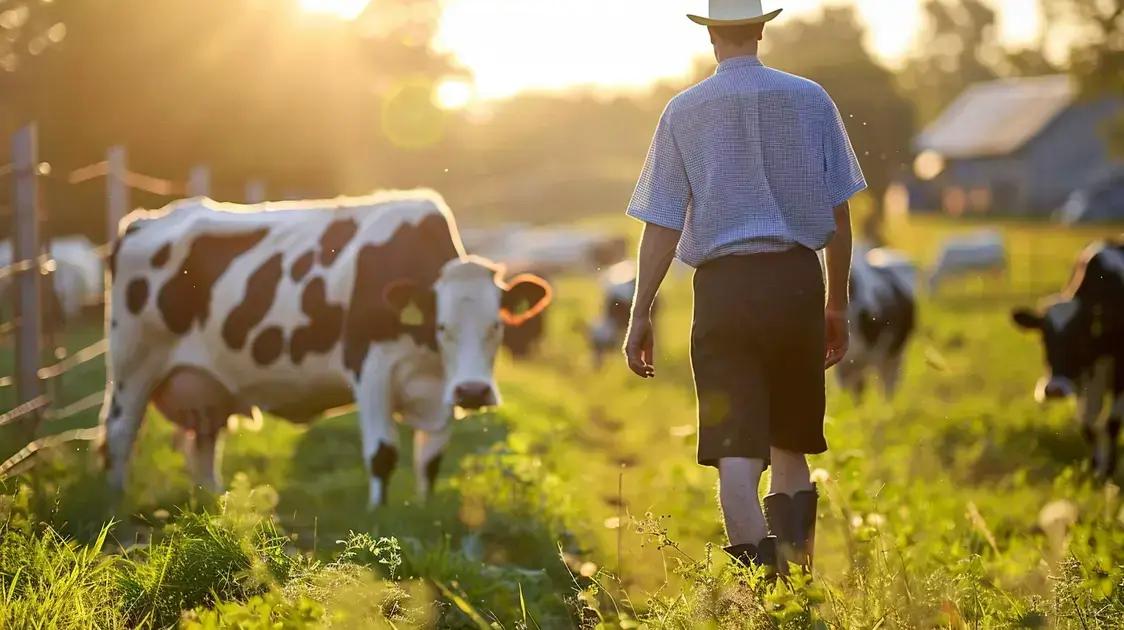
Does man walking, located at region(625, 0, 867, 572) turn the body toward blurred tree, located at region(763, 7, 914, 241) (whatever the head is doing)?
yes

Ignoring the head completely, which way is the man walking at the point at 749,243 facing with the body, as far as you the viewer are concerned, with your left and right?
facing away from the viewer

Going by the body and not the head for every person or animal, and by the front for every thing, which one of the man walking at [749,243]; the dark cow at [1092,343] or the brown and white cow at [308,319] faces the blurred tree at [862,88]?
the man walking

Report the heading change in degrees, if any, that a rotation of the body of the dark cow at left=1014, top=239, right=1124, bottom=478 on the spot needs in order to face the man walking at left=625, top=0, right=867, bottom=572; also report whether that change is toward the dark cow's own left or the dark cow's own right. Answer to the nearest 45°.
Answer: approximately 45° to the dark cow's own left

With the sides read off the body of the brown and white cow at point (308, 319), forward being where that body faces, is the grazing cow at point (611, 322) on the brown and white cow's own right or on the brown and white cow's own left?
on the brown and white cow's own left

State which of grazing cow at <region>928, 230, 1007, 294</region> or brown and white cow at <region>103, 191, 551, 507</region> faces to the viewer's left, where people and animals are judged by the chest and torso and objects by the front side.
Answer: the grazing cow

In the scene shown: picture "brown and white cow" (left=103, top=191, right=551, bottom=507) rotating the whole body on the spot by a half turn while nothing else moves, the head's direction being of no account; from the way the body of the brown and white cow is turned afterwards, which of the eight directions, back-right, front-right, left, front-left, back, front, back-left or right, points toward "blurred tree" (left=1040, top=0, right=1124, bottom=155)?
right

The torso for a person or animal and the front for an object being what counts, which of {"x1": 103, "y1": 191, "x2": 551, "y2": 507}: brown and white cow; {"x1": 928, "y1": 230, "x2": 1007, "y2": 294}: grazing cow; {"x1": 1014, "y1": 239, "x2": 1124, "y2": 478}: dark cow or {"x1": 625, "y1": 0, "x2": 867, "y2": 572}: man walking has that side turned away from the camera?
the man walking

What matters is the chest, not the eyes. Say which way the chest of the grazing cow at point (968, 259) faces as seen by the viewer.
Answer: to the viewer's left

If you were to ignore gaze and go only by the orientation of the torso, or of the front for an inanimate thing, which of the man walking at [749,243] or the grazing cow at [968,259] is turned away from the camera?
the man walking

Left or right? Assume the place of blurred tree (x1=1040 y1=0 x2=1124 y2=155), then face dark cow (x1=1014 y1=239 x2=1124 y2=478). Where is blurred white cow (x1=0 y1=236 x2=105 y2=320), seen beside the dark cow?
right

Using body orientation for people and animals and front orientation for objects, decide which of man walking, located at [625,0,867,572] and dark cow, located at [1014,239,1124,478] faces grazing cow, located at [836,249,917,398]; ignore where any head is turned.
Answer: the man walking

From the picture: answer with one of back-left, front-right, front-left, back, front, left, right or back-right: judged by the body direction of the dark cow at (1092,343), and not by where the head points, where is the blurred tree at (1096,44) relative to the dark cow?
back-right

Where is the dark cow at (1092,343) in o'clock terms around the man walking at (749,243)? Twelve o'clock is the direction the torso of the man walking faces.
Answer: The dark cow is roughly at 1 o'clock from the man walking.
